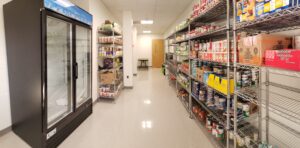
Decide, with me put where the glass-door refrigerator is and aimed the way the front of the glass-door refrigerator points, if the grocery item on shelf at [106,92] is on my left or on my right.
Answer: on my left

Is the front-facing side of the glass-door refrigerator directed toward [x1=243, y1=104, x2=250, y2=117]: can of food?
yes

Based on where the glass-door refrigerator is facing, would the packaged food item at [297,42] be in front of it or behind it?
in front

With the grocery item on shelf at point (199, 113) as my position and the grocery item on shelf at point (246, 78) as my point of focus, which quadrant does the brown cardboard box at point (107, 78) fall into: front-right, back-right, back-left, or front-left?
back-right

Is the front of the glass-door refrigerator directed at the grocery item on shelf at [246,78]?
yes

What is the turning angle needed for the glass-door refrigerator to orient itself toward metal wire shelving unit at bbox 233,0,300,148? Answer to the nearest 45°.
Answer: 0° — it already faces it

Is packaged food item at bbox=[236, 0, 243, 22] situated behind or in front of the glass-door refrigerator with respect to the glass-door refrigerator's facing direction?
in front

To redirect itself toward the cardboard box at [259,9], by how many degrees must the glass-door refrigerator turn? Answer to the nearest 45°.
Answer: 0° — it already faces it

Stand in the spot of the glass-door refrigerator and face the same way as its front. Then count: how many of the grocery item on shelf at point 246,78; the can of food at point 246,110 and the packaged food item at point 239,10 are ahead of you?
3

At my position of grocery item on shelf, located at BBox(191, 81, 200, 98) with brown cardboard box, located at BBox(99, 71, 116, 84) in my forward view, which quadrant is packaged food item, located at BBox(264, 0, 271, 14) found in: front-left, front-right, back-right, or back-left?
back-left

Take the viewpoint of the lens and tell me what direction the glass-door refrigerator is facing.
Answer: facing the viewer and to the right of the viewer

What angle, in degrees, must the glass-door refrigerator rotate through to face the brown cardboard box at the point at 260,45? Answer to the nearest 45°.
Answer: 0° — it already faces it
